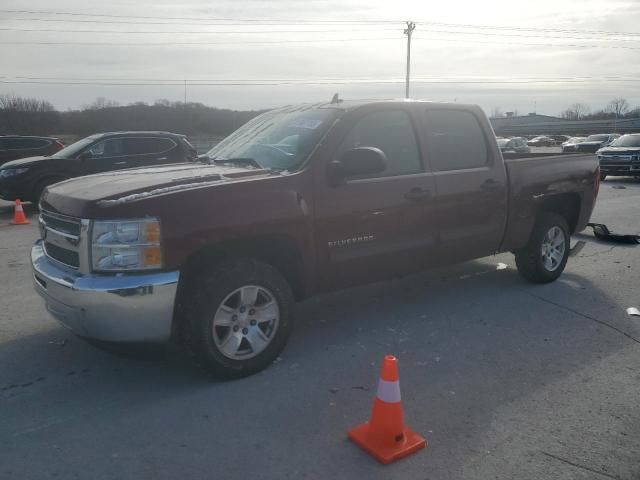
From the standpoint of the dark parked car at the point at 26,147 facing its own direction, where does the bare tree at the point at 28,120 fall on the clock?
The bare tree is roughly at 3 o'clock from the dark parked car.

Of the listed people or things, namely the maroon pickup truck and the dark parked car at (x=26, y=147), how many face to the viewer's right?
0

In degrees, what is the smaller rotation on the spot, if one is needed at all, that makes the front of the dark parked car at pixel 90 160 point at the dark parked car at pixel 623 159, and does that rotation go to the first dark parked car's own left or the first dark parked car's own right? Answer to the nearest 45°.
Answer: approximately 135° to the first dark parked car's own left

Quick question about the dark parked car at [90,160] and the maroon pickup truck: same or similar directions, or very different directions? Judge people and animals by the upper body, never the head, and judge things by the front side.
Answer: same or similar directions

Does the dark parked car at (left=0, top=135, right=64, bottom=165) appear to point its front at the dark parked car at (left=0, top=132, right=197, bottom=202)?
no

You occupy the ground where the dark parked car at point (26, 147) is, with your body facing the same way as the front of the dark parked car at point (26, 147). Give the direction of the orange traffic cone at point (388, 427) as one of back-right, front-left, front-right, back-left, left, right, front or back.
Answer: left

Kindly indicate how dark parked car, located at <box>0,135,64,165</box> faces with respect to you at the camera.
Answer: facing to the left of the viewer

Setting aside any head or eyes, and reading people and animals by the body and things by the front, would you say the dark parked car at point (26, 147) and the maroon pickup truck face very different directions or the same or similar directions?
same or similar directions

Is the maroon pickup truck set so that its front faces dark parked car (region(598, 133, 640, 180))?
no

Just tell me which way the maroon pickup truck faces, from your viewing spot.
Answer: facing the viewer and to the left of the viewer

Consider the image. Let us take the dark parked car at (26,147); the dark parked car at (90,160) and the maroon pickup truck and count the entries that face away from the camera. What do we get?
0

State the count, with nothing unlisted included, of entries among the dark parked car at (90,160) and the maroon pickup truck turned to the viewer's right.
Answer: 0

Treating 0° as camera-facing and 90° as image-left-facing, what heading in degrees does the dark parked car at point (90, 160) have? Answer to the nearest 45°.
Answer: approximately 45°

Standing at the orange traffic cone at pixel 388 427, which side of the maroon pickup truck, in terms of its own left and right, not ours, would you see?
left
